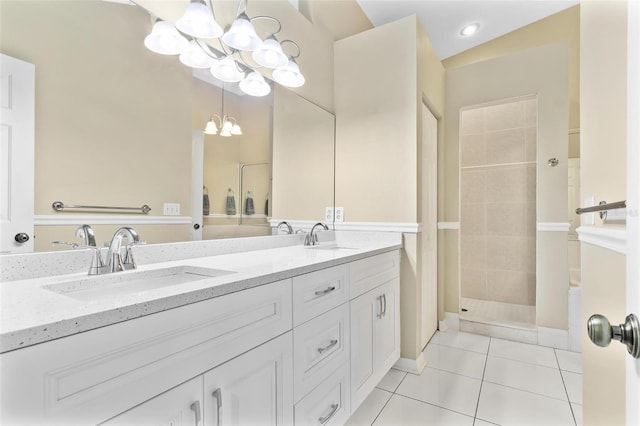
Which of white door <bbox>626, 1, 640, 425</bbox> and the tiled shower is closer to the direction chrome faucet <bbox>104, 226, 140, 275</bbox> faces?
the white door

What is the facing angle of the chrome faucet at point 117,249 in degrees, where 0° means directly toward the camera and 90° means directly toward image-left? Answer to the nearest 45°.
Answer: approximately 315°

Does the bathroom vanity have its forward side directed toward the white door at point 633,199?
yes

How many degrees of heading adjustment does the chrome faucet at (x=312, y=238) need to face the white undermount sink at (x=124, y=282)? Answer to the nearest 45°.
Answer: approximately 90° to its right

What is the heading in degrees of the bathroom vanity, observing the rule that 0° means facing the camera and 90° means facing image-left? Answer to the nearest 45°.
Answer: approximately 315°

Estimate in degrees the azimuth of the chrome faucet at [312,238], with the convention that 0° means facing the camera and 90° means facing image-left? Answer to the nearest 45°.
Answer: approximately 315°

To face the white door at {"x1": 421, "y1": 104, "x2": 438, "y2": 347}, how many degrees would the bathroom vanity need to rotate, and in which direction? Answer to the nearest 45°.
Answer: approximately 90° to its left

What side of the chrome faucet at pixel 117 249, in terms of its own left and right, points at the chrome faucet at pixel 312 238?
left

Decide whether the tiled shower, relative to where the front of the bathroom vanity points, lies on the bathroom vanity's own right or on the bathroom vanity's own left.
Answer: on the bathroom vanity's own left
